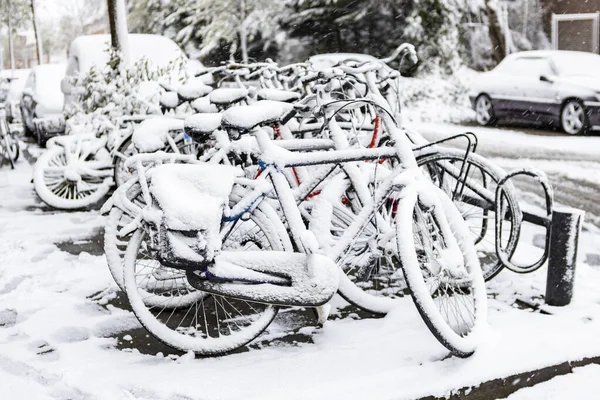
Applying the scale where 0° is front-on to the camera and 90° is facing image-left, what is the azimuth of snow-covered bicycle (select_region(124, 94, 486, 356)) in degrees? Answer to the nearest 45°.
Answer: approximately 270°

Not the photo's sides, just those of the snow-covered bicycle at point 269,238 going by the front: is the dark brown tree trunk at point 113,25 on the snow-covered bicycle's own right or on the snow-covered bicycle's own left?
on the snow-covered bicycle's own left

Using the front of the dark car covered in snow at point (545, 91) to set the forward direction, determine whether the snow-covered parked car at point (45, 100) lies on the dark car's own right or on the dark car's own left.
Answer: on the dark car's own right

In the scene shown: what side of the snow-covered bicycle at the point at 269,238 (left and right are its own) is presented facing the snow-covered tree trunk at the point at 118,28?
left

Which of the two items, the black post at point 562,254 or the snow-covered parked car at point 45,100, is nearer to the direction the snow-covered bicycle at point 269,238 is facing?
the black post

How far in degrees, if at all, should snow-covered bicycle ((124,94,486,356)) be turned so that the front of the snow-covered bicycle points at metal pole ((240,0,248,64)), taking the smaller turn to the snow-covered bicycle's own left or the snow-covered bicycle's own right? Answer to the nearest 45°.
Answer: approximately 90° to the snow-covered bicycle's own left
